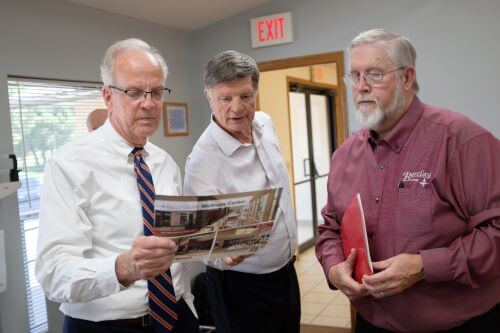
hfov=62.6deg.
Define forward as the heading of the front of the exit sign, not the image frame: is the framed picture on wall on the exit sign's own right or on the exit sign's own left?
on the exit sign's own right

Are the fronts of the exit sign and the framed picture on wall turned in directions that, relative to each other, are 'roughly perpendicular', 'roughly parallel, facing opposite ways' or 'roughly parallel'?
roughly perpendicular

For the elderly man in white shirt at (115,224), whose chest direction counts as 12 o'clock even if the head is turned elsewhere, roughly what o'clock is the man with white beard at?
The man with white beard is roughly at 11 o'clock from the elderly man in white shirt.

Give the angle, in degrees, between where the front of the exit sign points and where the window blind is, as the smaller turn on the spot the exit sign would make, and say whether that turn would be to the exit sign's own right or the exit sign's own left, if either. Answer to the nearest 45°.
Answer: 0° — it already faces it

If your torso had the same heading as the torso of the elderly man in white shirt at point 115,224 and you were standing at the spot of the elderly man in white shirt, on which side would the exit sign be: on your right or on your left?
on your left

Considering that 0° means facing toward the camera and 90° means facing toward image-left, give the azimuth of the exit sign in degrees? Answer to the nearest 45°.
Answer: approximately 45°

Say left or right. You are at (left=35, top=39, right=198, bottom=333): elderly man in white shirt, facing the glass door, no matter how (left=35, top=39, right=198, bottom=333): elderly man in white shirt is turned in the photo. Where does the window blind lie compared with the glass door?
left

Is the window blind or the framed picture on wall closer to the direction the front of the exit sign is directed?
the window blind

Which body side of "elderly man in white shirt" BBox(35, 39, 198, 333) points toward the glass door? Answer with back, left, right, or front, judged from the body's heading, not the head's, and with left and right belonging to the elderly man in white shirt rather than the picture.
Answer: left

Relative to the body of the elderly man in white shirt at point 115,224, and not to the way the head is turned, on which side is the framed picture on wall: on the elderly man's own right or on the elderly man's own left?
on the elderly man's own left

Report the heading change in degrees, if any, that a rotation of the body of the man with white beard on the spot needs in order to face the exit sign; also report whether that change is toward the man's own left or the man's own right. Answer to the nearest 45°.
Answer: approximately 90° to the man's own right

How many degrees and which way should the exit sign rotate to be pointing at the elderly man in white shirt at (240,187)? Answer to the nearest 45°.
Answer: approximately 45° to its left

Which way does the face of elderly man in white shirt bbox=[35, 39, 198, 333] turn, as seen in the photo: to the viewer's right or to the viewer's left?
to the viewer's right

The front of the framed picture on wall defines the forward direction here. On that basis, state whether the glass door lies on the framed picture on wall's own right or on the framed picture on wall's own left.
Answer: on the framed picture on wall's own left
